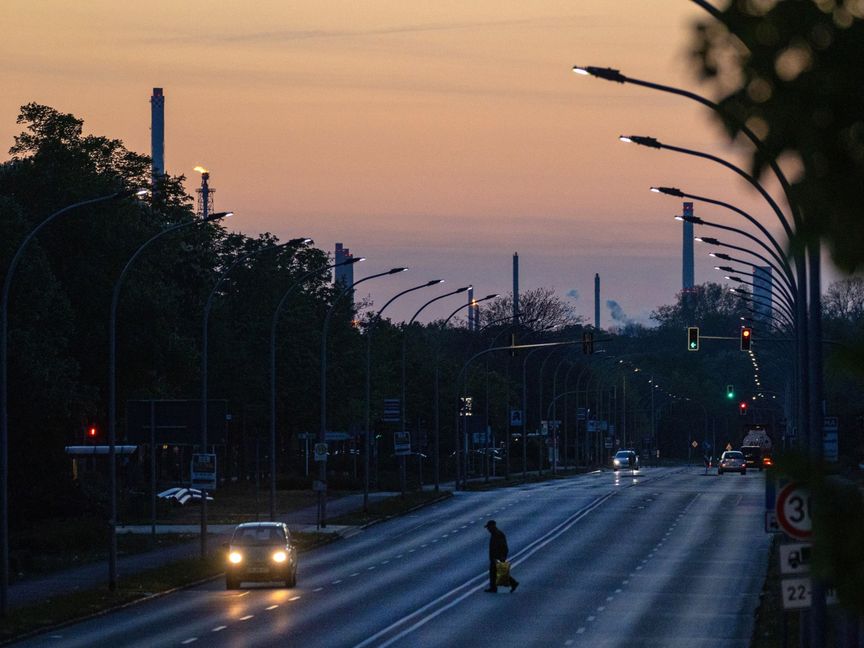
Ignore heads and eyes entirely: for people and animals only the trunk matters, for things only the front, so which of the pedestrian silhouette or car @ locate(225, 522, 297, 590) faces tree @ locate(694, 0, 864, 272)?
the car

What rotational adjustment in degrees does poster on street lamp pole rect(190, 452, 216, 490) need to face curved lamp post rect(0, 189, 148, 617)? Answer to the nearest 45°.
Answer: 0° — it already faces it

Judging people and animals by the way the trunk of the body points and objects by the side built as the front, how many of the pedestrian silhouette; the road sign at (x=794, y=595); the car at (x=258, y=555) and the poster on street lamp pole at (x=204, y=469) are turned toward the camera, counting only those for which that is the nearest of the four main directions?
3

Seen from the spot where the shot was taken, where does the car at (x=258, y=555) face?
facing the viewer

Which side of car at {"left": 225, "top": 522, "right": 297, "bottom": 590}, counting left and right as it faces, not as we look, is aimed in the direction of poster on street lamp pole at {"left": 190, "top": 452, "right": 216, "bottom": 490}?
back

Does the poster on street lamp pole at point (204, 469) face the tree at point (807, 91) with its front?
yes

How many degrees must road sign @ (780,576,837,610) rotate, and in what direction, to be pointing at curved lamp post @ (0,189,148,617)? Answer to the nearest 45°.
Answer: approximately 135° to its right

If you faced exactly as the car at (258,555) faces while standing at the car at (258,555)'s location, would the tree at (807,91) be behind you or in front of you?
in front

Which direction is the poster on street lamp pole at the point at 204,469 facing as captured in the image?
toward the camera

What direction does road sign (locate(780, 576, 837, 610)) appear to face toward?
toward the camera

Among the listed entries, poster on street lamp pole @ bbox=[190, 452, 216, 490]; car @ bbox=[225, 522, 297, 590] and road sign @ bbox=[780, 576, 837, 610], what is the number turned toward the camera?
3

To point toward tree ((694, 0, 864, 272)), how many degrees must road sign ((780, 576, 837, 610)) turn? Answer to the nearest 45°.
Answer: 0° — it already faces it

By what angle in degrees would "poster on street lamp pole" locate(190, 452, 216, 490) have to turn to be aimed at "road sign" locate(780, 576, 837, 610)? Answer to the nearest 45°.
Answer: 0° — it already faces it
